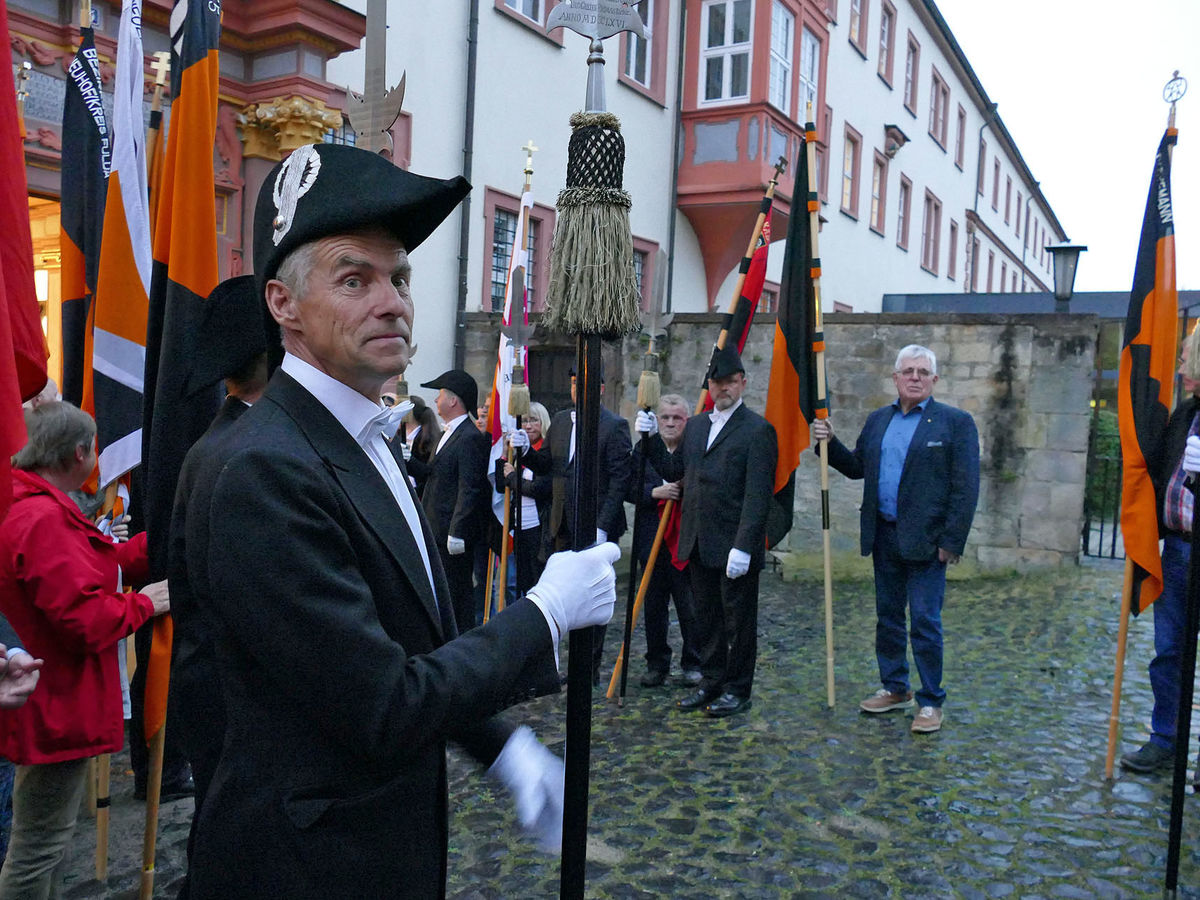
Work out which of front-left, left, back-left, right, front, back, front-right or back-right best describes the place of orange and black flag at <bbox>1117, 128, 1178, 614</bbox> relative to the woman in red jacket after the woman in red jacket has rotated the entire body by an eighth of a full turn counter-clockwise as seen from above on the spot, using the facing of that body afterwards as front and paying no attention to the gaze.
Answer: front-right

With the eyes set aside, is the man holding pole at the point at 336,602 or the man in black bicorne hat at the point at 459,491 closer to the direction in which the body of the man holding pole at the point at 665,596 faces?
the man holding pole

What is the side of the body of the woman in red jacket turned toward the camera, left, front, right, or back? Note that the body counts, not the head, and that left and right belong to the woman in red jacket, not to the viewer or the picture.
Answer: right

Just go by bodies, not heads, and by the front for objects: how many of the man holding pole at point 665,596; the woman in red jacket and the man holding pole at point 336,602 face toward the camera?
1

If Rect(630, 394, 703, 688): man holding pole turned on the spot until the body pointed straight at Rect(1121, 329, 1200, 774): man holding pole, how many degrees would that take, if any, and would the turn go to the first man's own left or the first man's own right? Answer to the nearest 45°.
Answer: approximately 45° to the first man's own left

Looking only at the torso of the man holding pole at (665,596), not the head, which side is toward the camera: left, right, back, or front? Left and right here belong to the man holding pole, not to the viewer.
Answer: front

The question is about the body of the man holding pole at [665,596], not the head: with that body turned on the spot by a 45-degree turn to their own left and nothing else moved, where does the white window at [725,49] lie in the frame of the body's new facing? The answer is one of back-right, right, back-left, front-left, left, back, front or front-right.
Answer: back-left

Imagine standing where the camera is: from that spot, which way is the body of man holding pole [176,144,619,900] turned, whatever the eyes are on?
to the viewer's right

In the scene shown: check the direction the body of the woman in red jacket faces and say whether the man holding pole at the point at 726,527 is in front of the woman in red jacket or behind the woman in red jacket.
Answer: in front

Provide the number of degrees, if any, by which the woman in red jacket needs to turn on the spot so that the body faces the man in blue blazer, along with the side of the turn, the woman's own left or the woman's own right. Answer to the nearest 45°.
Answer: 0° — they already face them

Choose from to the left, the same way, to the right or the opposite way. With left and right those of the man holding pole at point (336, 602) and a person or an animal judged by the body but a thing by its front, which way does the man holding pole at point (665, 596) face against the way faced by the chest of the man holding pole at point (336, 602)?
to the right

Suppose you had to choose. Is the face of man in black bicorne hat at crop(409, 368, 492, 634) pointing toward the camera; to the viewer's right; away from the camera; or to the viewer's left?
to the viewer's left
